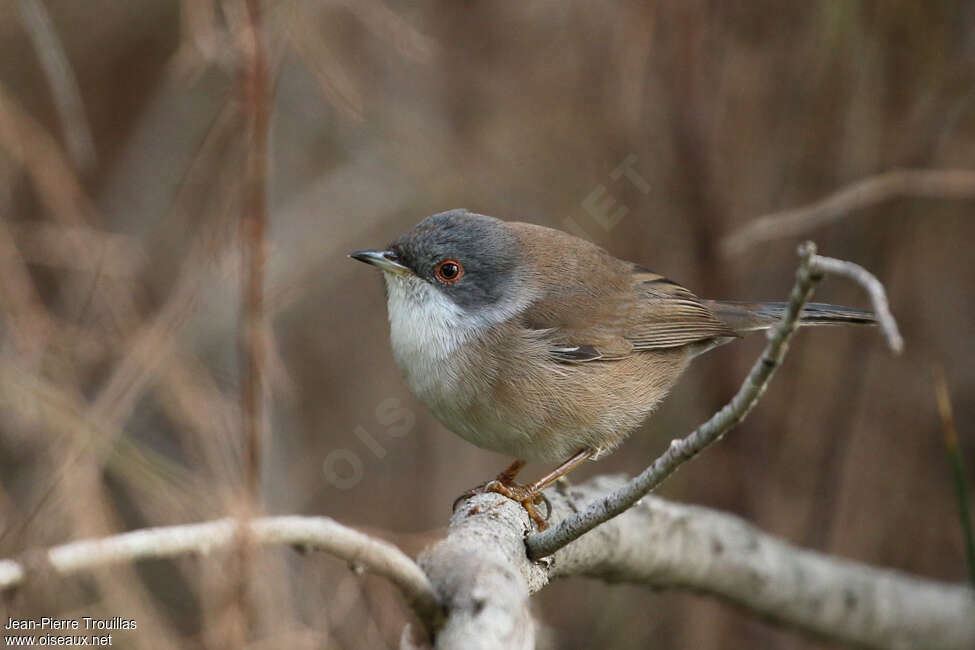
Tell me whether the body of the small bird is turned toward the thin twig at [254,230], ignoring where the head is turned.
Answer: no

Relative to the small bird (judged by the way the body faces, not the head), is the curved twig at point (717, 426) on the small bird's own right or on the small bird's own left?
on the small bird's own left

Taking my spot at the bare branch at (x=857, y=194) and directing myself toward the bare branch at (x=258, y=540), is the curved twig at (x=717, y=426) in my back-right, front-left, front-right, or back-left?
front-left

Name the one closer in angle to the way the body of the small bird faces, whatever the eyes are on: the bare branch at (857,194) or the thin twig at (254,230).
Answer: the thin twig

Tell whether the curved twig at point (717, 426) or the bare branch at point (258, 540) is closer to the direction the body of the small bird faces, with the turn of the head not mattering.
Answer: the bare branch

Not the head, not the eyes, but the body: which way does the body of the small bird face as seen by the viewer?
to the viewer's left

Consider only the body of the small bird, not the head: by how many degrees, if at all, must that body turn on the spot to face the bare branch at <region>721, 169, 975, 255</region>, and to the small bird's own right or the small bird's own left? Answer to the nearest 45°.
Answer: approximately 180°

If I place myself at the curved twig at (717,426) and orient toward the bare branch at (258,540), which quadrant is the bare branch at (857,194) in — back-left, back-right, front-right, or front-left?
back-right
